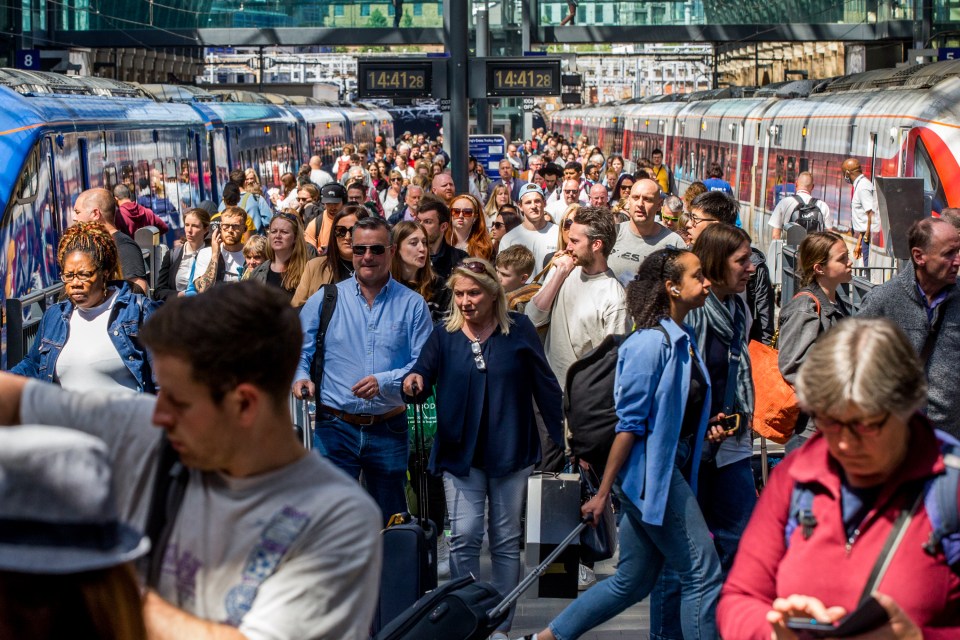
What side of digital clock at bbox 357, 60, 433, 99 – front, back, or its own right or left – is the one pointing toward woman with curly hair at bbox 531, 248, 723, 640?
front

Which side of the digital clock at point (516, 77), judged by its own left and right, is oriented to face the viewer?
front

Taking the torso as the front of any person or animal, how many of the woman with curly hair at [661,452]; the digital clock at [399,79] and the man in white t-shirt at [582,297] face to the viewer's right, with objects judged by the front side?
1

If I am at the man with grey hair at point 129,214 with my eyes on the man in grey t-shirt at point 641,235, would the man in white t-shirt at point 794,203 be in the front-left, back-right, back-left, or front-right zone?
front-left

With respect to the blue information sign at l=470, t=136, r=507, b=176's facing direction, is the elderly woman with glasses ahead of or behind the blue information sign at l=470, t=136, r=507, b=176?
ahead

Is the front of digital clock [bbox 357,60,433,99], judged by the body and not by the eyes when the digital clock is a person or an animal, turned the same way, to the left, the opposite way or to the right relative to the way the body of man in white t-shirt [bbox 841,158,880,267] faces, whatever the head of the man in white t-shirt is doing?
to the left

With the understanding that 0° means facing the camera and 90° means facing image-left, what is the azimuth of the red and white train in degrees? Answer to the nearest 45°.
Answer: approximately 315°

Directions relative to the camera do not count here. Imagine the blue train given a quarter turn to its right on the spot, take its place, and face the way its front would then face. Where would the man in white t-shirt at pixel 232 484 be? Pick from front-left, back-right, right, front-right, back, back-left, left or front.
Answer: back-left

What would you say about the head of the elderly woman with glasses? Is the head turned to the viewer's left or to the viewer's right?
to the viewer's left

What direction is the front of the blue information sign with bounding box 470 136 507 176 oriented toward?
toward the camera

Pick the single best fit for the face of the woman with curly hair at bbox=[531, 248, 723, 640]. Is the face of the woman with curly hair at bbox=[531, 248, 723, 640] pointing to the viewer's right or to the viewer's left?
to the viewer's right

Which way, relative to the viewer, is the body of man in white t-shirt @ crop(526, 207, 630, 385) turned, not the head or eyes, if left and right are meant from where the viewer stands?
facing the viewer and to the left of the viewer
